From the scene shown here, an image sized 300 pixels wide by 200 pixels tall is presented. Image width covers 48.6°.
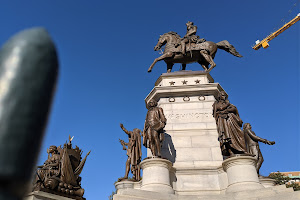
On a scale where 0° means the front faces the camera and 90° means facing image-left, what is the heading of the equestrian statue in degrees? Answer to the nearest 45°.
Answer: approximately 90°

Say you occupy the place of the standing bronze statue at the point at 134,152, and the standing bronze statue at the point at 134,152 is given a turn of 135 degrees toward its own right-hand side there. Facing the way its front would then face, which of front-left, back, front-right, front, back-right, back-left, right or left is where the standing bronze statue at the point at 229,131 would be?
right

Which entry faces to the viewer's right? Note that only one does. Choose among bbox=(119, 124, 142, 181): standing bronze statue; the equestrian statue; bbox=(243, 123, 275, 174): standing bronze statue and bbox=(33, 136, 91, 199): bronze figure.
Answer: bbox=(243, 123, 275, 174): standing bronze statue

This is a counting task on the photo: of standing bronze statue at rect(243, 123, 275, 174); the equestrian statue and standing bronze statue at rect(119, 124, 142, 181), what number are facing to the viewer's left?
2

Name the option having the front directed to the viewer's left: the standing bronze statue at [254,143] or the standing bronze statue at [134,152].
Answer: the standing bronze statue at [134,152]

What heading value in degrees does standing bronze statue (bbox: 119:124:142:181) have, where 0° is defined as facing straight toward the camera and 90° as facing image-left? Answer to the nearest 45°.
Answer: approximately 90°

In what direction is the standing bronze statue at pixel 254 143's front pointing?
to the viewer's right

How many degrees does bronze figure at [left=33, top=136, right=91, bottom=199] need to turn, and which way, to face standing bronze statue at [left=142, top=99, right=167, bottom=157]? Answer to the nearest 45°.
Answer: approximately 135° to its left

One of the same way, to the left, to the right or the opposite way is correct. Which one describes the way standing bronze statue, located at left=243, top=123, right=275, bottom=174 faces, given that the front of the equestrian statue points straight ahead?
the opposite way

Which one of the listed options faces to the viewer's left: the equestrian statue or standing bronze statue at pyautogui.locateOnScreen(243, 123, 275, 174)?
the equestrian statue

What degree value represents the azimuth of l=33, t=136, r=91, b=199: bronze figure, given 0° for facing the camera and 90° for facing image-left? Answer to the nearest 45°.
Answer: approximately 45°
